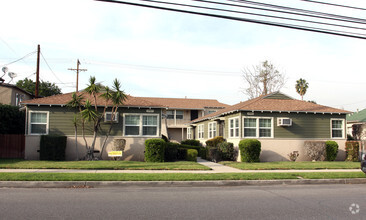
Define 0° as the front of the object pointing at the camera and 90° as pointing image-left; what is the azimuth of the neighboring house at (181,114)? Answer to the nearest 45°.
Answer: approximately 0°

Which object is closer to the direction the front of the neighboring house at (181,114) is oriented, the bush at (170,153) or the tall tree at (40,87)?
the bush

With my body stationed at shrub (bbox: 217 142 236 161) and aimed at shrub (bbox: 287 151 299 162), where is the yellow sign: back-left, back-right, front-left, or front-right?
back-right

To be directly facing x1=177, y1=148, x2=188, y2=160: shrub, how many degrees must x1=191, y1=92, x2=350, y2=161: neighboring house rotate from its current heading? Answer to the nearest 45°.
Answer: approximately 90° to its right

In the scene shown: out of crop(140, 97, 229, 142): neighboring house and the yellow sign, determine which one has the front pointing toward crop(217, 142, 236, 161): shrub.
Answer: the neighboring house

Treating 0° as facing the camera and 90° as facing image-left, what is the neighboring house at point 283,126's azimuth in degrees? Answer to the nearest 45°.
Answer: approximately 0°

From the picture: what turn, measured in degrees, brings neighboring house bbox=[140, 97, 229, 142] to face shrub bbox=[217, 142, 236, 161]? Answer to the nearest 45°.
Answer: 0° — it already faces it
